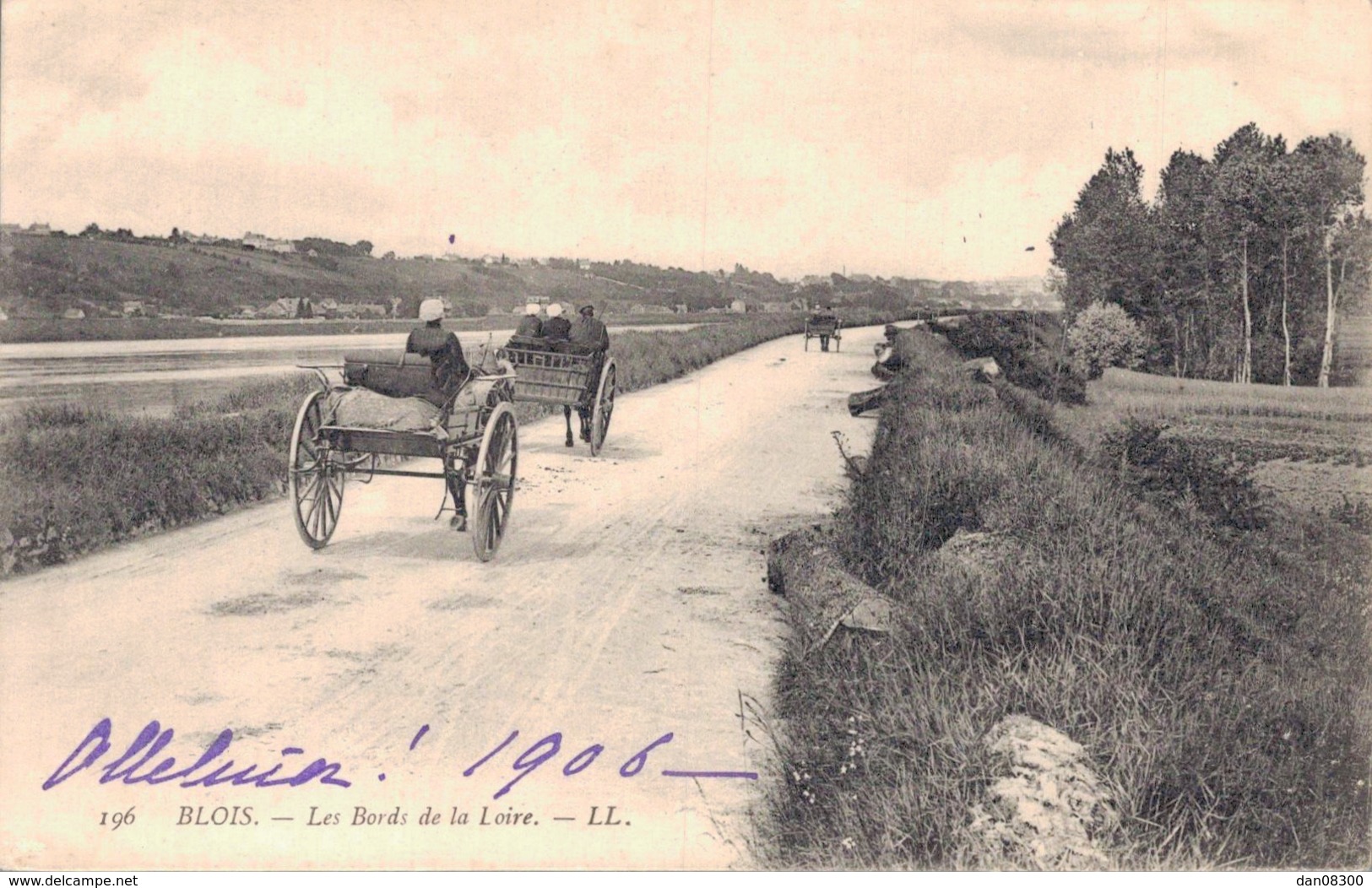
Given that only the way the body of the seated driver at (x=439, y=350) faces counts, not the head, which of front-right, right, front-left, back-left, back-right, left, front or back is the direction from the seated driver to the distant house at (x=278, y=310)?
front-left

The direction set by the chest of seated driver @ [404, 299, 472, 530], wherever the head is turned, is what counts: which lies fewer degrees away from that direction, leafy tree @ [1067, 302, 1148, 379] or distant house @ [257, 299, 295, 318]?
the leafy tree

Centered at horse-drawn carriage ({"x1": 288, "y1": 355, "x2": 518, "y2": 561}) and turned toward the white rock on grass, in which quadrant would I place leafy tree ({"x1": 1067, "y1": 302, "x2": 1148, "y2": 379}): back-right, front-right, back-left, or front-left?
back-left

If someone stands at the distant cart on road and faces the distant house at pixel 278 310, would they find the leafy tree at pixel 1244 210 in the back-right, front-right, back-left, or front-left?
back-left

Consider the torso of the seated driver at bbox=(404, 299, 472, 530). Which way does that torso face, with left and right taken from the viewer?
facing away from the viewer and to the right of the viewer

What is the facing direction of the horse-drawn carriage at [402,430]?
away from the camera

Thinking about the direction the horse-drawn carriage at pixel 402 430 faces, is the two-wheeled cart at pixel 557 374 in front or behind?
in front

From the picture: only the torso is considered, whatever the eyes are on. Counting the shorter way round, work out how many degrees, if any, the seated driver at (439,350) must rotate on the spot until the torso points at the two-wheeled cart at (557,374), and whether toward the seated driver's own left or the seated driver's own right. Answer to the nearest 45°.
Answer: approximately 45° to the seated driver's own left

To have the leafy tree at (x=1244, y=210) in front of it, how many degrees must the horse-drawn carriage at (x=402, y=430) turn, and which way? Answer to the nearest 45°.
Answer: approximately 45° to its right

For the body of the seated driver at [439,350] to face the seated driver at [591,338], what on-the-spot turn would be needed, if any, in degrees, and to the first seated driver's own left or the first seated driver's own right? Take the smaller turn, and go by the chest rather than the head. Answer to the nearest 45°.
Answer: approximately 45° to the first seated driver's own left
